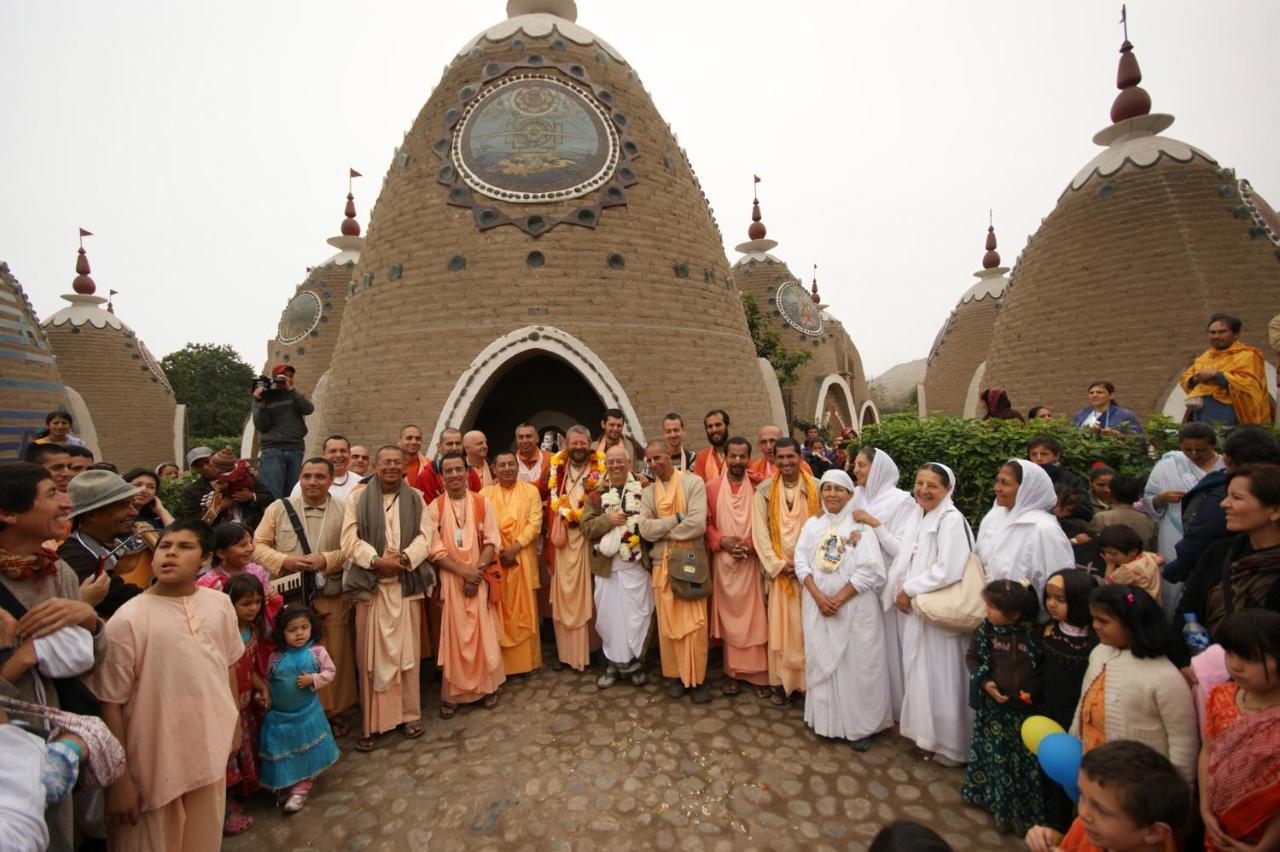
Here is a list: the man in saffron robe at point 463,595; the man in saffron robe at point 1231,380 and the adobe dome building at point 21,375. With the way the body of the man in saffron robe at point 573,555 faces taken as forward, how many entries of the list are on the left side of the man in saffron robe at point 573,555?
1

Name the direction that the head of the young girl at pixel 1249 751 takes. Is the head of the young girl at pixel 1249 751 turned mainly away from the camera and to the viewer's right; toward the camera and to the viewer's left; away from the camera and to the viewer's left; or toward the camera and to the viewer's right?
toward the camera and to the viewer's left

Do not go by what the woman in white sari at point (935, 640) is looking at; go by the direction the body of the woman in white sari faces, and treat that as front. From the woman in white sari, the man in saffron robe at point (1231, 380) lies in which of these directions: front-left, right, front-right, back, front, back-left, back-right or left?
back

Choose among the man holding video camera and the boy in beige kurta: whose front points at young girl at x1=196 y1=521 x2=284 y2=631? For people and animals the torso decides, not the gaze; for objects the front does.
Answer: the man holding video camera

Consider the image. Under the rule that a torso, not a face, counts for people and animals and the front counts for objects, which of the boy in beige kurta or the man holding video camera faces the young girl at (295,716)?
the man holding video camera

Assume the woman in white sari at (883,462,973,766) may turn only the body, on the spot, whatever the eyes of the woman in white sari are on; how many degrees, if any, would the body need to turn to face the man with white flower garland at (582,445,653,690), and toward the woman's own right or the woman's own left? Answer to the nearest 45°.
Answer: approximately 45° to the woman's own right
